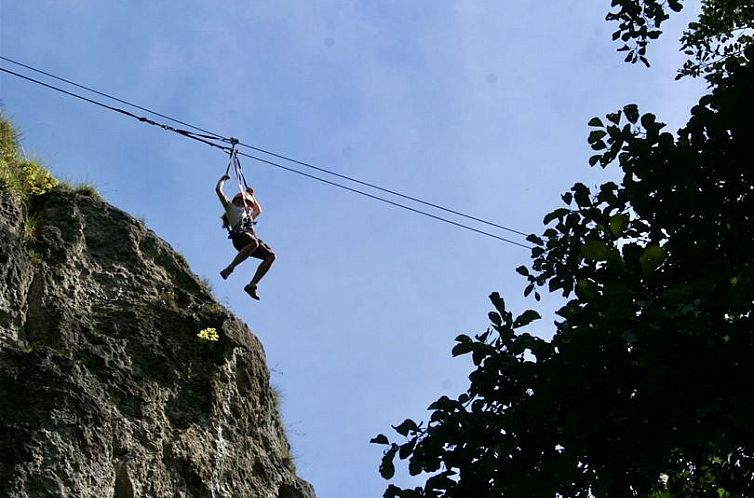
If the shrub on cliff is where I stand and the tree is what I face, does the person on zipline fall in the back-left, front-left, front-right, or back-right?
front-left

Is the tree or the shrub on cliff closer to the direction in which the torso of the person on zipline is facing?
the tree

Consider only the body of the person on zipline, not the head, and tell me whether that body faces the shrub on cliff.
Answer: no

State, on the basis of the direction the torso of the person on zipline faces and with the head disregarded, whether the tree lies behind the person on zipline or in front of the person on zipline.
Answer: in front
